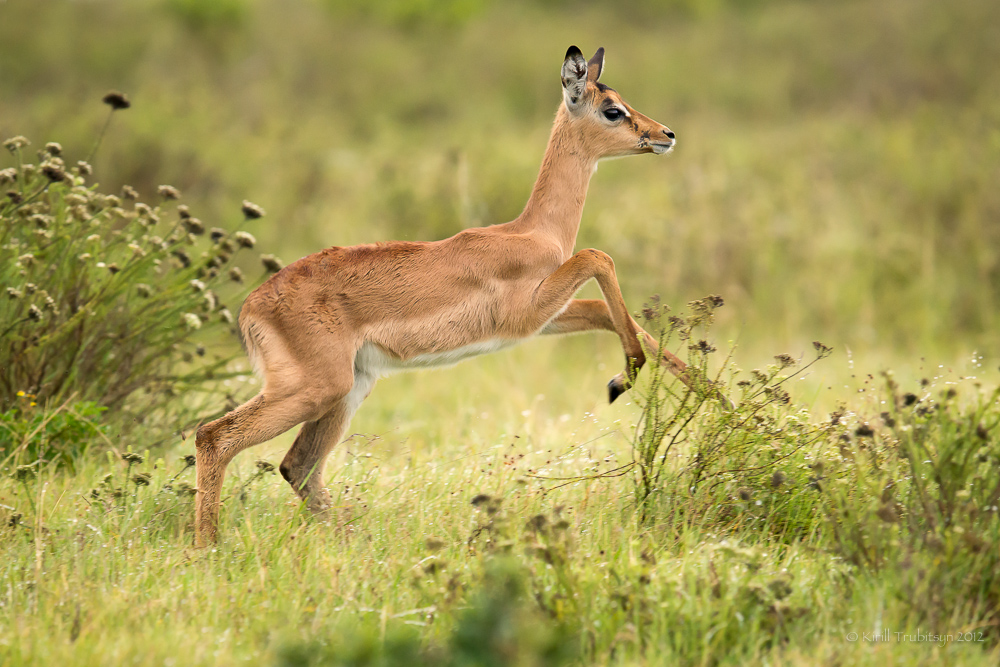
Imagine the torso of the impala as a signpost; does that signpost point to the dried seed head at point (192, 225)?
no

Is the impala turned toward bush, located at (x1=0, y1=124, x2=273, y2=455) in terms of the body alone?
no

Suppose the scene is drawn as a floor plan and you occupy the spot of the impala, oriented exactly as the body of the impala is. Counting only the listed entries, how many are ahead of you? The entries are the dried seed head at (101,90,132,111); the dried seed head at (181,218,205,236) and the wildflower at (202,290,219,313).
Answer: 0

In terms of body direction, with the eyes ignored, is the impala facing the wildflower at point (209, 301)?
no

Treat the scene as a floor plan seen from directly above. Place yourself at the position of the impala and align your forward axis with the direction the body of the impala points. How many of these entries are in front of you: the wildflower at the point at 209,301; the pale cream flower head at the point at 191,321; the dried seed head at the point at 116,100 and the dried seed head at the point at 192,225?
0

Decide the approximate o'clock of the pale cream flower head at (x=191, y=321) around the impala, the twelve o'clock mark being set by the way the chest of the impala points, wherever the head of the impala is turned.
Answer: The pale cream flower head is roughly at 7 o'clock from the impala.

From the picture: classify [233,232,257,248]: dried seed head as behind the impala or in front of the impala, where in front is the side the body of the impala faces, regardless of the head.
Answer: behind

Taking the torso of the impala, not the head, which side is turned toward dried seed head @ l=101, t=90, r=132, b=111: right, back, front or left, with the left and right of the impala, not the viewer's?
back

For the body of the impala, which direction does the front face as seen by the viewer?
to the viewer's right
